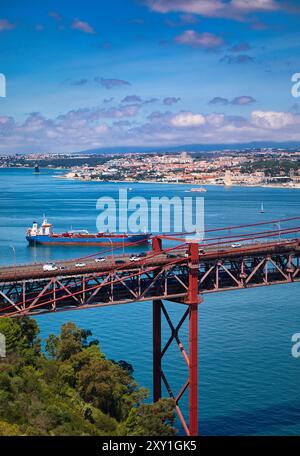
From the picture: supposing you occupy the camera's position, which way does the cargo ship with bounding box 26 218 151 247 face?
facing to the right of the viewer
